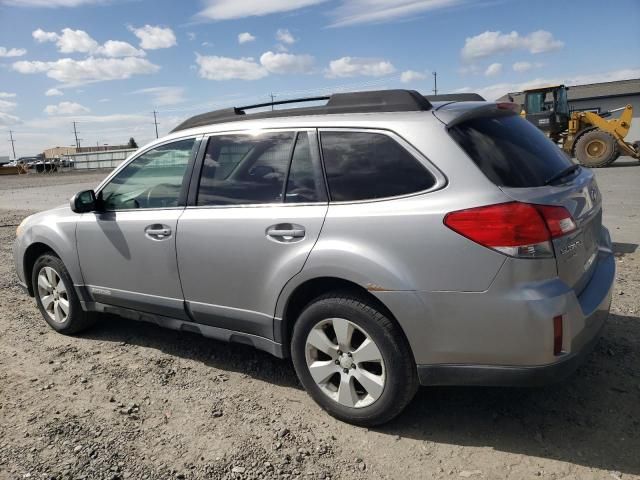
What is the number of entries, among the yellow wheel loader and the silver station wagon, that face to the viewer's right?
1

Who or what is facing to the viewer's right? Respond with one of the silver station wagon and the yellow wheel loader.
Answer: the yellow wheel loader

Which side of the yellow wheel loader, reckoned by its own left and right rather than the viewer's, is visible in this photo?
right

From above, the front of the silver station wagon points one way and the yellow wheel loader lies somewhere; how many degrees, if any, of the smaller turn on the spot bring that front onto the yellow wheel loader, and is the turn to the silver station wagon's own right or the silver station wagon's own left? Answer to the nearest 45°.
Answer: approximately 90° to the silver station wagon's own right

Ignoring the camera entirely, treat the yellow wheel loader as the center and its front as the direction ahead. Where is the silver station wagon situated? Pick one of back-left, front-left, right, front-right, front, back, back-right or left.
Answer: right

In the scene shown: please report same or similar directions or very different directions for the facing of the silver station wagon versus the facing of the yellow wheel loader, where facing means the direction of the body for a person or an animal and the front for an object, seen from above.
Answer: very different directions

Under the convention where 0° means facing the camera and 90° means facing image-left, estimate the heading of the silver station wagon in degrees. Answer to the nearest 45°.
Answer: approximately 135°
